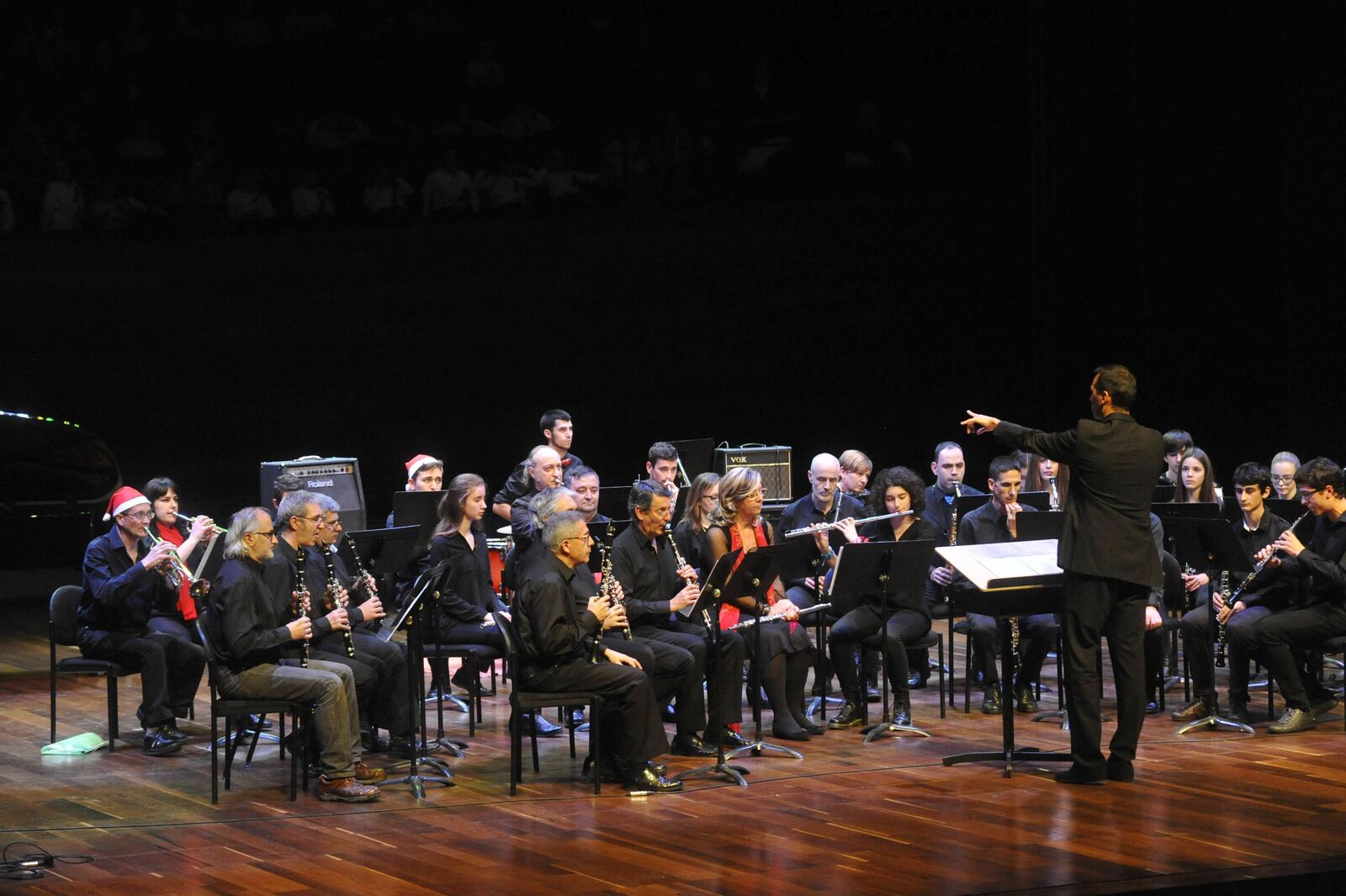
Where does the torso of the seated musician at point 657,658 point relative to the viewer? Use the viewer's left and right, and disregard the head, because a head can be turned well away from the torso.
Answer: facing to the right of the viewer

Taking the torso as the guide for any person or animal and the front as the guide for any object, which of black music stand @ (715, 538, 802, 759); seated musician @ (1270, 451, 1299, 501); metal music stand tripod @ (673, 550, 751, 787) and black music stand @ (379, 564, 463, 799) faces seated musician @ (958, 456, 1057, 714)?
seated musician @ (1270, 451, 1299, 501)

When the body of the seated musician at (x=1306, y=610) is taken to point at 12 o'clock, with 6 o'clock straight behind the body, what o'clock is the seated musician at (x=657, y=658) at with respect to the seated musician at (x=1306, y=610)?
the seated musician at (x=657, y=658) is roughly at 11 o'clock from the seated musician at (x=1306, y=610).

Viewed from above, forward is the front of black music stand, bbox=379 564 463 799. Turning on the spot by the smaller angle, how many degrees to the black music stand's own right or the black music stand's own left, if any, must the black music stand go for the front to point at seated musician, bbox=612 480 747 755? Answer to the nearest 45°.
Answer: approximately 180°

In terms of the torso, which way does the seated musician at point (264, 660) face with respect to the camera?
to the viewer's right

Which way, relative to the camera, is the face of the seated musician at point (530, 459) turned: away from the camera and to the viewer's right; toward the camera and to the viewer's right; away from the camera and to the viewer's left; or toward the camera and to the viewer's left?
toward the camera and to the viewer's right

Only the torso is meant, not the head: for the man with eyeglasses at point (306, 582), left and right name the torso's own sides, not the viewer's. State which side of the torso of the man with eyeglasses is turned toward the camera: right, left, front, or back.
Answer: right
